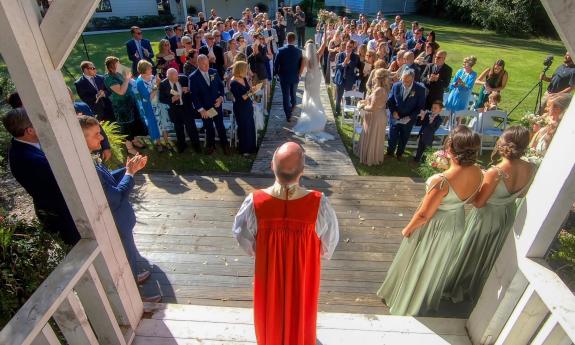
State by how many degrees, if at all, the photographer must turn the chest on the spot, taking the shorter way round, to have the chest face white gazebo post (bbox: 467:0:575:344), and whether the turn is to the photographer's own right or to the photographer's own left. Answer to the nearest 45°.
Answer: approximately 90° to the photographer's own left

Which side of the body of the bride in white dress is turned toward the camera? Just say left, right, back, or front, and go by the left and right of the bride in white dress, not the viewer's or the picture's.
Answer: back

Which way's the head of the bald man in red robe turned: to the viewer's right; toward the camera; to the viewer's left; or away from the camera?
away from the camera

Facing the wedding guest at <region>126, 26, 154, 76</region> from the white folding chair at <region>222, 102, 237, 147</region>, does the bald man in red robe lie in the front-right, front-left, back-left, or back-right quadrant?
back-left

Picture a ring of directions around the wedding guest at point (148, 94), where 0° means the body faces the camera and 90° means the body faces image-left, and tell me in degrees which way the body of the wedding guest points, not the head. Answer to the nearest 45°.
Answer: approximately 315°

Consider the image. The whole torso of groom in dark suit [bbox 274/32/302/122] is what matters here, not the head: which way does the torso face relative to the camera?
away from the camera

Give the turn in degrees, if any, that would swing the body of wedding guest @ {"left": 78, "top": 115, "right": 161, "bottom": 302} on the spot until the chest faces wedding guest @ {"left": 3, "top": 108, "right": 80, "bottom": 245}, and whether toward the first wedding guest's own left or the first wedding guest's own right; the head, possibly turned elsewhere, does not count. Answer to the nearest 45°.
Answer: approximately 180°

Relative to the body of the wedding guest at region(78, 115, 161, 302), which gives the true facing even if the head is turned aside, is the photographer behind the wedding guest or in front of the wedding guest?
in front

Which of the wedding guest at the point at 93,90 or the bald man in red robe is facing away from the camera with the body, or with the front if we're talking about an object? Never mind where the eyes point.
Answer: the bald man in red robe

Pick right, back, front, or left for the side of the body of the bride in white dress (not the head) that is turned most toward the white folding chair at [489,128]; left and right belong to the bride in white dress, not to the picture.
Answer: right

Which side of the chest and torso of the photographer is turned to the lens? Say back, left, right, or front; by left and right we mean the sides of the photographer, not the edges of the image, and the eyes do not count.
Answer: left

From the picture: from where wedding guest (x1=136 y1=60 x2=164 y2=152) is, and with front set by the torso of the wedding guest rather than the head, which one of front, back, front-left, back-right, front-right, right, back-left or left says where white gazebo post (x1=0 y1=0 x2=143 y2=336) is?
front-right

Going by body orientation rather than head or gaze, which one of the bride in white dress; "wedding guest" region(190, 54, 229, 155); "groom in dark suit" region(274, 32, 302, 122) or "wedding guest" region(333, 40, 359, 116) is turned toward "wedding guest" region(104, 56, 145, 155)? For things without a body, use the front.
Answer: "wedding guest" region(333, 40, 359, 116)

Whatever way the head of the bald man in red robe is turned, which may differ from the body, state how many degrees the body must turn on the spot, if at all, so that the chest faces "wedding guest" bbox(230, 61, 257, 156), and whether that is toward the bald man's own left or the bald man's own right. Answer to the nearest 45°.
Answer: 0° — they already face them

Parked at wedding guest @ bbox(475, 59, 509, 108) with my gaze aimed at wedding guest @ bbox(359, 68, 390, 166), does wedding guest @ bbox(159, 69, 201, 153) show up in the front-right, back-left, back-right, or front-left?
front-right

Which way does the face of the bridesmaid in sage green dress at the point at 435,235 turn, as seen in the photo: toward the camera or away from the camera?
away from the camera

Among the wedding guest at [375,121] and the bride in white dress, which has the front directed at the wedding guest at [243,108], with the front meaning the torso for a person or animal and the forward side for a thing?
the wedding guest at [375,121]
